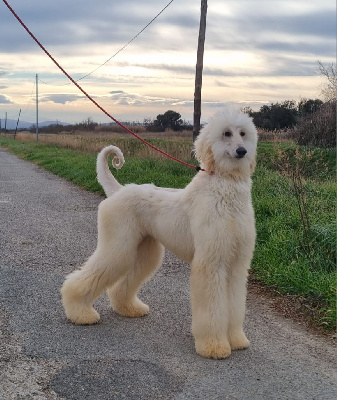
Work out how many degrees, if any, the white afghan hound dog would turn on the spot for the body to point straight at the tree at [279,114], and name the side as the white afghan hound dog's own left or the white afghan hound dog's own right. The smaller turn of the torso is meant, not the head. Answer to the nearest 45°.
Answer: approximately 135° to the white afghan hound dog's own left

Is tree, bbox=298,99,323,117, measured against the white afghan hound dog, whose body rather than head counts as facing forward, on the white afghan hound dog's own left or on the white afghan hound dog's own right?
on the white afghan hound dog's own left

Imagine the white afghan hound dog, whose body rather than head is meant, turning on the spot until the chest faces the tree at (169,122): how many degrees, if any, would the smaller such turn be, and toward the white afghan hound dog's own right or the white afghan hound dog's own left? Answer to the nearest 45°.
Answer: approximately 135° to the white afghan hound dog's own left

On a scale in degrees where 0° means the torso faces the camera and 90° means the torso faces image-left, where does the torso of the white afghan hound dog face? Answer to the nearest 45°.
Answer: approximately 315°
